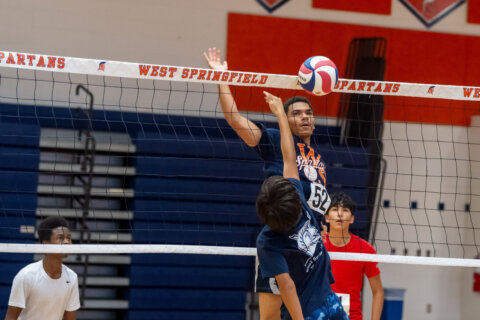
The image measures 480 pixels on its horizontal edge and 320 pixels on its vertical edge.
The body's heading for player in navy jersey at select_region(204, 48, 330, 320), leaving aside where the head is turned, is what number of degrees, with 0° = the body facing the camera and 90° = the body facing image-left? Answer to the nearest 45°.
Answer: approximately 315°

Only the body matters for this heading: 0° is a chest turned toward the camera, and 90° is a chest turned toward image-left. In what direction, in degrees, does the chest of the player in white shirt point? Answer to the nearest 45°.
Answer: approximately 315°

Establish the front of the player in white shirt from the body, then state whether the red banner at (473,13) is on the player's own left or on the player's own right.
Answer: on the player's own left

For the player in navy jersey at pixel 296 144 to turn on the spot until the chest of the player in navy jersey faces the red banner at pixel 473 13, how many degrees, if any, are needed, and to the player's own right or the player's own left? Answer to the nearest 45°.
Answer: approximately 90° to the player's own left

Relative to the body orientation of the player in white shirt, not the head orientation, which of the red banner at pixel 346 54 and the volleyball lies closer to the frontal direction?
the volleyball

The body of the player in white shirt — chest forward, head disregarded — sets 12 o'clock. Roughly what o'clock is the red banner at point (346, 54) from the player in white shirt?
The red banner is roughly at 9 o'clock from the player in white shirt.

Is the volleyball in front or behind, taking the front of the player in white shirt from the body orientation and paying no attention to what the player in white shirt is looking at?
in front

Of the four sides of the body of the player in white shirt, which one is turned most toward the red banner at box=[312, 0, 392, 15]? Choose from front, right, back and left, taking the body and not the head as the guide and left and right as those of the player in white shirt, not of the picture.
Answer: left

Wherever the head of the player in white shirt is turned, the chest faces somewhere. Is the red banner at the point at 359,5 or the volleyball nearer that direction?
the volleyball
